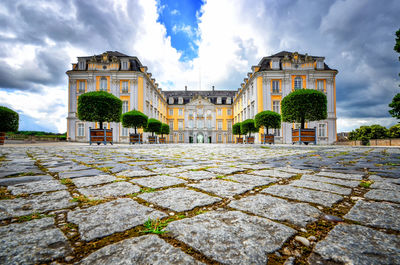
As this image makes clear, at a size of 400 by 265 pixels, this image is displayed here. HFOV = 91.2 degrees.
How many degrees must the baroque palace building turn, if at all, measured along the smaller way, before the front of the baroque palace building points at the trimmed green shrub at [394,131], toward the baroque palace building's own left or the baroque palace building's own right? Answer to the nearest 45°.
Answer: approximately 45° to the baroque palace building's own left

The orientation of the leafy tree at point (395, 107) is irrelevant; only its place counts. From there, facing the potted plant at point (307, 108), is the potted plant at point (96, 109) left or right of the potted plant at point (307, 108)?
left

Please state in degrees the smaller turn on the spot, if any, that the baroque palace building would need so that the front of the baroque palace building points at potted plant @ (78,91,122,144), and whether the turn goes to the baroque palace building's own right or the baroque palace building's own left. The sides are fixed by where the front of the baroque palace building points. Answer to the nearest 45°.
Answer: approximately 45° to the baroque palace building's own right

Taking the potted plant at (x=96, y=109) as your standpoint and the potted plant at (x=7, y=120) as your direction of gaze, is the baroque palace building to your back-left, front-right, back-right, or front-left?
back-right

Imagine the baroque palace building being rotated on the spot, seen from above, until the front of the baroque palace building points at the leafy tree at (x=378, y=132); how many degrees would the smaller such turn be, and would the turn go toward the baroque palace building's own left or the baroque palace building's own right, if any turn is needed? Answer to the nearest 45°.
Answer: approximately 45° to the baroque palace building's own left

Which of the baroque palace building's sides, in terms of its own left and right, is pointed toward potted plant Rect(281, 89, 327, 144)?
front

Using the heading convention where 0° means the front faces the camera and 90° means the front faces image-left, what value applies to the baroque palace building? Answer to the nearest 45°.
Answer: approximately 0°
